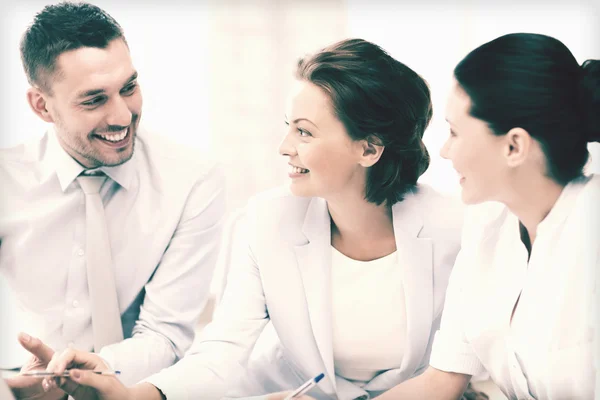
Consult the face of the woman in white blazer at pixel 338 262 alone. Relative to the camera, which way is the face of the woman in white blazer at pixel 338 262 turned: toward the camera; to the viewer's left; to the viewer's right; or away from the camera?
to the viewer's left

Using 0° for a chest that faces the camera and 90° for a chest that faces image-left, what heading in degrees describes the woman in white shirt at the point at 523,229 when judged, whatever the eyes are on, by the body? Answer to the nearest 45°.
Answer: approximately 45°

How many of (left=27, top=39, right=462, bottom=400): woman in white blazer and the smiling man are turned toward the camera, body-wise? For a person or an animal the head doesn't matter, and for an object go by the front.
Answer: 2

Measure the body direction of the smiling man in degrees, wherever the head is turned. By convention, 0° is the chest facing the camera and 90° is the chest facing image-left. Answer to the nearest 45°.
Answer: approximately 0°

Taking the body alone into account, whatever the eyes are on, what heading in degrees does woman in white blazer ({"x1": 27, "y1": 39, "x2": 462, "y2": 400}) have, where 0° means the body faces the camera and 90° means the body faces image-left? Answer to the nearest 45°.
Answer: approximately 0°
